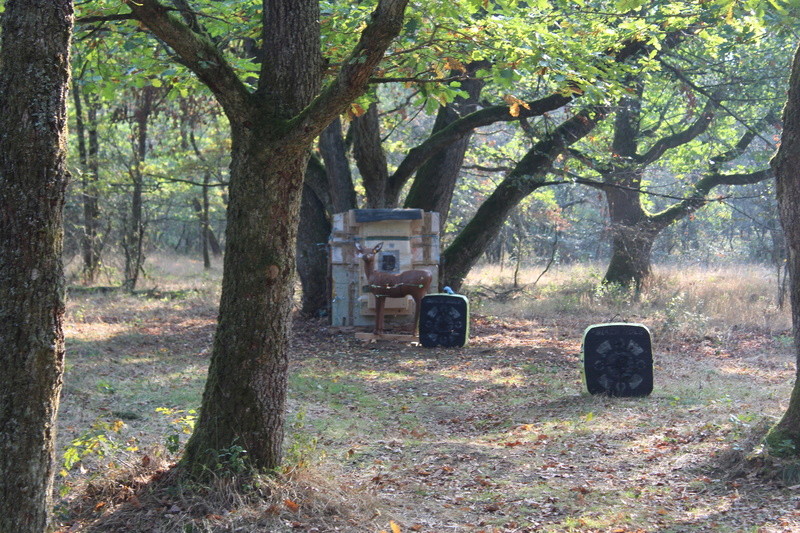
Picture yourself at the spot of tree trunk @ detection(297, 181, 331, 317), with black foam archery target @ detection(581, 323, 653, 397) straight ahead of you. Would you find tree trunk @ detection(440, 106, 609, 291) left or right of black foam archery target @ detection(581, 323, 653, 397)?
left

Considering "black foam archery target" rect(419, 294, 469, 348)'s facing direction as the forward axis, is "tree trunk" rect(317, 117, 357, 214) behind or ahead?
behind

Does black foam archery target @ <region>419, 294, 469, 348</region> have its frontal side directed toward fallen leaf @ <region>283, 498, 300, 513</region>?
yes

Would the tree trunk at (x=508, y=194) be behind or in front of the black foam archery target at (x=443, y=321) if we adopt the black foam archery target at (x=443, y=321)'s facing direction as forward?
behind

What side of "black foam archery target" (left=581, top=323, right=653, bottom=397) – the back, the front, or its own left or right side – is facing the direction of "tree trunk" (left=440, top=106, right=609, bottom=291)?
back

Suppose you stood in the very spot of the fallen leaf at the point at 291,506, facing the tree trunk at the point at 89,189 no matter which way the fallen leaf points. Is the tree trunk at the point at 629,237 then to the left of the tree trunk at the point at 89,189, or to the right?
right

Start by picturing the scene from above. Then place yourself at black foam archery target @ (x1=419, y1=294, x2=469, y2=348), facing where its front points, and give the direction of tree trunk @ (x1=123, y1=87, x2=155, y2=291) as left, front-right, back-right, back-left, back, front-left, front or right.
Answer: back-right

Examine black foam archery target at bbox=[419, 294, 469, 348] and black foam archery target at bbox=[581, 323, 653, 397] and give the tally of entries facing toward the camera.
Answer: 2

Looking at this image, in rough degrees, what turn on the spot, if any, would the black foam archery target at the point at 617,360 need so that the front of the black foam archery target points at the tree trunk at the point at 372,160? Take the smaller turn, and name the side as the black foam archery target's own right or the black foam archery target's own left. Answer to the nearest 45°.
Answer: approximately 135° to the black foam archery target's own right
